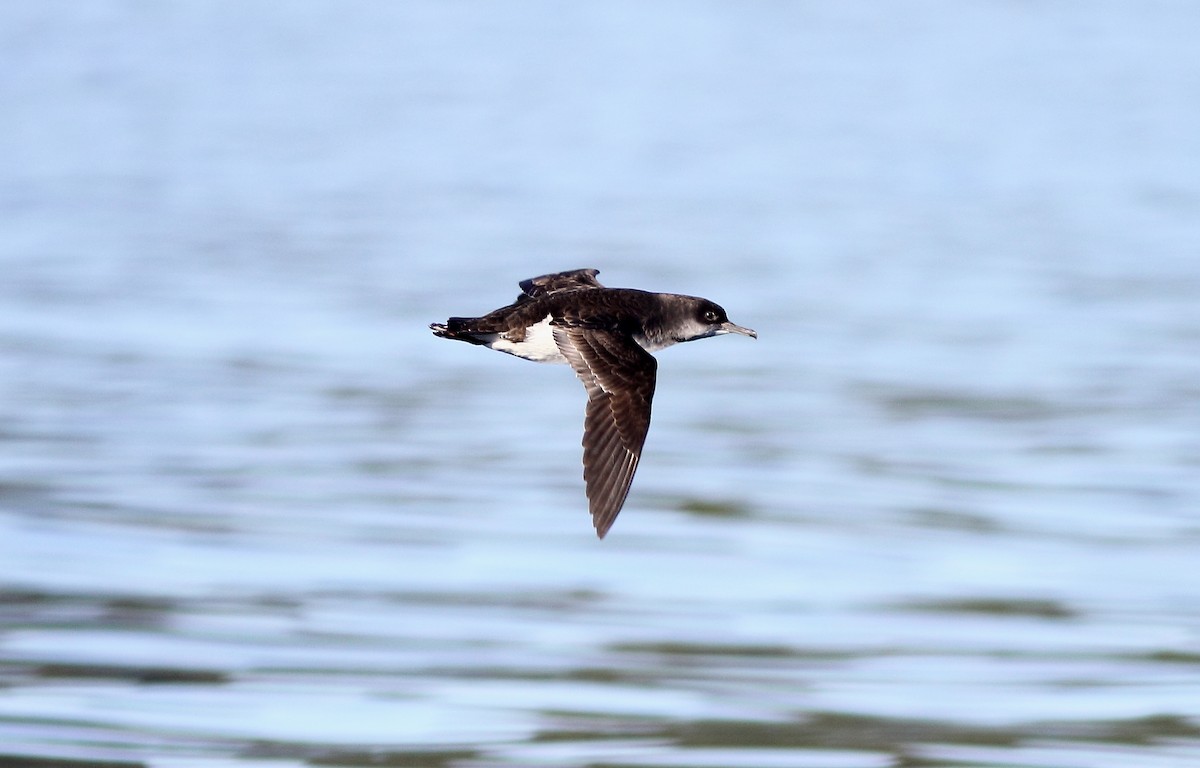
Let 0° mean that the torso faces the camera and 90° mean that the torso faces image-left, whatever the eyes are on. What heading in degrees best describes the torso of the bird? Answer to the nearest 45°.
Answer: approximately 270°
